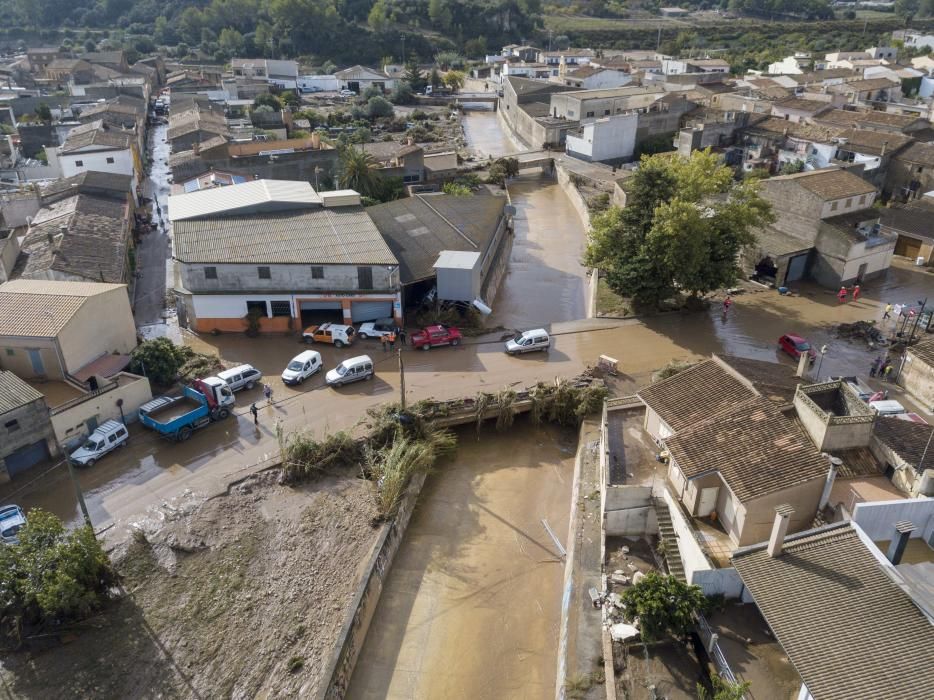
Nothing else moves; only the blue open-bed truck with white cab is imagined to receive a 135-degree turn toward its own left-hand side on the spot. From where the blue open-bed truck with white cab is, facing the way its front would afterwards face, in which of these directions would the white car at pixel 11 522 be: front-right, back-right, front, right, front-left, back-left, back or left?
front-left

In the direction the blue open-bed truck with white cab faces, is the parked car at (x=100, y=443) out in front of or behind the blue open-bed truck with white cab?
behind

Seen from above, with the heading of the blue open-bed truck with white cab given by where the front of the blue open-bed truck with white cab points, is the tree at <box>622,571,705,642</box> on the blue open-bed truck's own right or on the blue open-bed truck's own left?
on the blue open-bed truck's own right

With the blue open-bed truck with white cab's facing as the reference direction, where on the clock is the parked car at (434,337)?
The parked car is roughly at 1 o'clock from the blue open-bed truck with white cab.

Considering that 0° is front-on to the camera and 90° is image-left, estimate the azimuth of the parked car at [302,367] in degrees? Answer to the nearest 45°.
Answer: approximately 45°
